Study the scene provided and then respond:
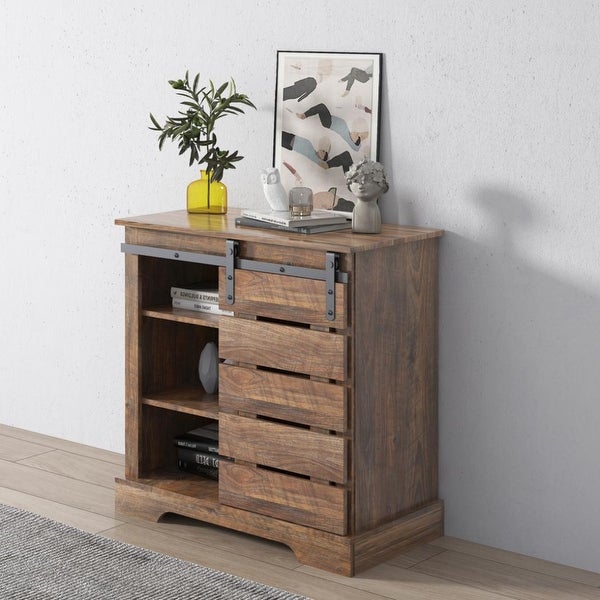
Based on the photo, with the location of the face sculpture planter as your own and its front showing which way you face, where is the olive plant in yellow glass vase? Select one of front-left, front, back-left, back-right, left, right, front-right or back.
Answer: right

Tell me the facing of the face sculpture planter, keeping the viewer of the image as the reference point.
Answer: facing the viewer and to the left of the viewer

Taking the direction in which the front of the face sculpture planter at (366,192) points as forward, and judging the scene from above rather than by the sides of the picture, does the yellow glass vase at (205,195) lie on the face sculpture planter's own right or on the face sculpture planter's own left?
on the face sculpture planter's own right

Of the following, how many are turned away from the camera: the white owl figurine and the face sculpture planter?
0

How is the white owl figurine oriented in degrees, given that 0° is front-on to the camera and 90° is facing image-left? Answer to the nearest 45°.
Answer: approximately 45°

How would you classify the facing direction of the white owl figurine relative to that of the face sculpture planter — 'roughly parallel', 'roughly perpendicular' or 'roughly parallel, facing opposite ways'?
roughly parallel
